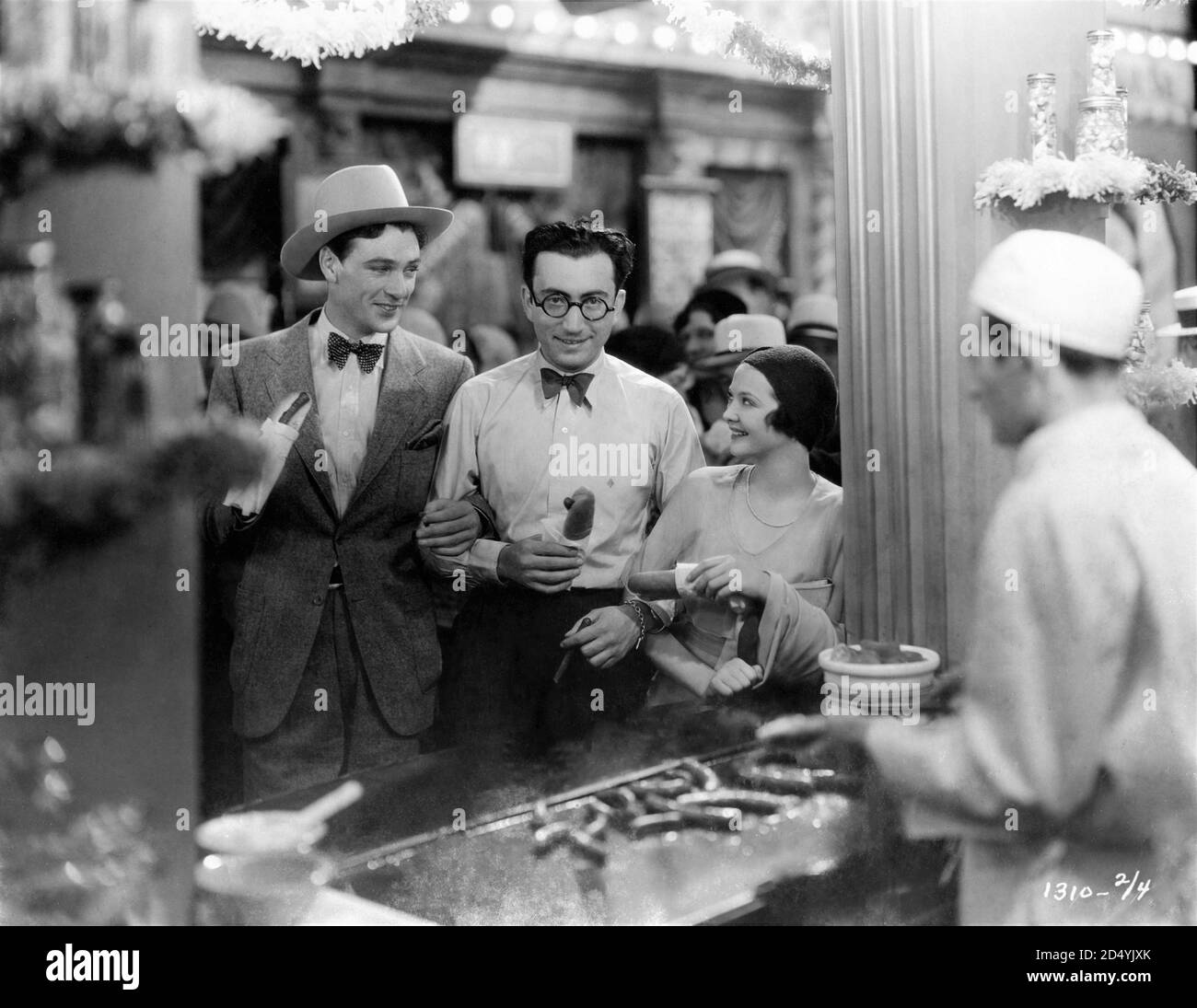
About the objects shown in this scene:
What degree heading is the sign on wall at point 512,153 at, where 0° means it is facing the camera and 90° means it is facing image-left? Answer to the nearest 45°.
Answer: approximately 0°

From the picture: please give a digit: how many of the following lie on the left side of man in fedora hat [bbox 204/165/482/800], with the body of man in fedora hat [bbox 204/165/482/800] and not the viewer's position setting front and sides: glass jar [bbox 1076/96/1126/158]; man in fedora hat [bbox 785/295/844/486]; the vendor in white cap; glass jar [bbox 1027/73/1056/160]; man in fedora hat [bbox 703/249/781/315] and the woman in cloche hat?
6

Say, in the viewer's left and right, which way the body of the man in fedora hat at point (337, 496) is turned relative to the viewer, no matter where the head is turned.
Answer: facing the viewer

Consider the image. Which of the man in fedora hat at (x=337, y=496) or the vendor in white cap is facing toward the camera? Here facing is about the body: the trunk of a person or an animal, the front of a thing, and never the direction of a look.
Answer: the man in fedora hat

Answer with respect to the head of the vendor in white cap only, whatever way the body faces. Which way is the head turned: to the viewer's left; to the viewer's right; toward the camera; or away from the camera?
to the viewer's left

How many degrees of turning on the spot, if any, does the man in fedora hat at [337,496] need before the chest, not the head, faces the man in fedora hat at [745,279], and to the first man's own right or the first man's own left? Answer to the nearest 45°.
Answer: approximately 90° to the first man's own left

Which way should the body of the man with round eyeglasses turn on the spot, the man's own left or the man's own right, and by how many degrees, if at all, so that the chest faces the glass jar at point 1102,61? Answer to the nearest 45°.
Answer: approximately 90° to the man's own left

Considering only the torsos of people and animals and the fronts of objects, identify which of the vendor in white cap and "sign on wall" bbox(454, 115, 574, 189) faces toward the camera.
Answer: the sign on wall

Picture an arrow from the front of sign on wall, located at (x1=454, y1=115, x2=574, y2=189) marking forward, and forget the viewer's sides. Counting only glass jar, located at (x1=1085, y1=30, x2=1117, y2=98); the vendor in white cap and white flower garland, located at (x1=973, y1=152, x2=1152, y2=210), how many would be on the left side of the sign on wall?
3

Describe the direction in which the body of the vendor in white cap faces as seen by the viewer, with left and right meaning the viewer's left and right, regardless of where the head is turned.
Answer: facing away from the viewer and to the left of the viewer

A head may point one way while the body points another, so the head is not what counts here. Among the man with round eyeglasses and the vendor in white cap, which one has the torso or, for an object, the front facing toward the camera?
the man with round eyeglasses

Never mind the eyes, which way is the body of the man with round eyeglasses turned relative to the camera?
toward the camera

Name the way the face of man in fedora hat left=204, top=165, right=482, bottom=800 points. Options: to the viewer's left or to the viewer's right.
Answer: to the viewer's right
